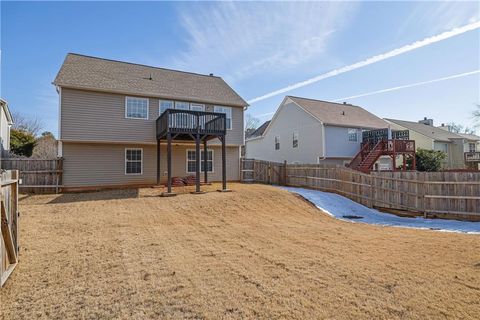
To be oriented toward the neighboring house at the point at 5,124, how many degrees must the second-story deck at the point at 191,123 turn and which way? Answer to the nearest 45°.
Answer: approximately 135° to its right

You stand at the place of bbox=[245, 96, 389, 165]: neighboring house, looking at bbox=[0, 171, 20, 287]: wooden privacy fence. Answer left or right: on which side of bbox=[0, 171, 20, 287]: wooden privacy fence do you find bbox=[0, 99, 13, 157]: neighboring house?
right

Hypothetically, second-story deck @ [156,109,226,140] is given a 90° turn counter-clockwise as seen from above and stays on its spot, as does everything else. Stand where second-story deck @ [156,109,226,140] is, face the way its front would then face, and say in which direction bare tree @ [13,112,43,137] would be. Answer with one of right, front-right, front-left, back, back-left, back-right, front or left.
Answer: back-left

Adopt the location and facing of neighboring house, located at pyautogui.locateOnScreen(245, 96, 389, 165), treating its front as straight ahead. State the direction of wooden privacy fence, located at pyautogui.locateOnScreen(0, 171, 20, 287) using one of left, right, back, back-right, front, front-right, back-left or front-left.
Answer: back-left

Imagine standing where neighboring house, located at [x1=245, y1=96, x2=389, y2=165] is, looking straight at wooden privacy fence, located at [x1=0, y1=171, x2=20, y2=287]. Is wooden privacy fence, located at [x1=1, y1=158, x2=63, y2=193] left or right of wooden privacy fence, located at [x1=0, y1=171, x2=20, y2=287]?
right

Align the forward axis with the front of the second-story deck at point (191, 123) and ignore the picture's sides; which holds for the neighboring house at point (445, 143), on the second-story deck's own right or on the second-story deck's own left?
on the second-story deck's own left

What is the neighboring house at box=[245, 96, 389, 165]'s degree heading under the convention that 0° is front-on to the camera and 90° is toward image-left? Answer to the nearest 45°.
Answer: approximately 135°

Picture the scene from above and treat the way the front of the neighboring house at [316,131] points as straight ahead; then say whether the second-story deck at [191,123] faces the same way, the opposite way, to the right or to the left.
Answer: the opposite way

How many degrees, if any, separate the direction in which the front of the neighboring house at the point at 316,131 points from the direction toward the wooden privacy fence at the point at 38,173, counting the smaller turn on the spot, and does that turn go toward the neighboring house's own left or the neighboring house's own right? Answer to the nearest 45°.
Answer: approximately 90° to the neighboring house's own left

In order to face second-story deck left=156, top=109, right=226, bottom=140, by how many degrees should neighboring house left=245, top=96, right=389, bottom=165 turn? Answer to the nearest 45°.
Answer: approximately 90° to its left

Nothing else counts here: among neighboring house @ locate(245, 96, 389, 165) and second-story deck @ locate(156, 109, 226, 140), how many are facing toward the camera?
1

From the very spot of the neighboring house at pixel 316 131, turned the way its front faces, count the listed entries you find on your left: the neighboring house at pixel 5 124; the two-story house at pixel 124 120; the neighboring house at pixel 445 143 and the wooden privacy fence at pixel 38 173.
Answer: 3

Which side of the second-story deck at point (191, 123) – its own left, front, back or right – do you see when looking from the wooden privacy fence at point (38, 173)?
right

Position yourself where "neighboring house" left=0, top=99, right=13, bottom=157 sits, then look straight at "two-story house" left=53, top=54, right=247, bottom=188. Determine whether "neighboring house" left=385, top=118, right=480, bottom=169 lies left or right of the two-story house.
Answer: left
